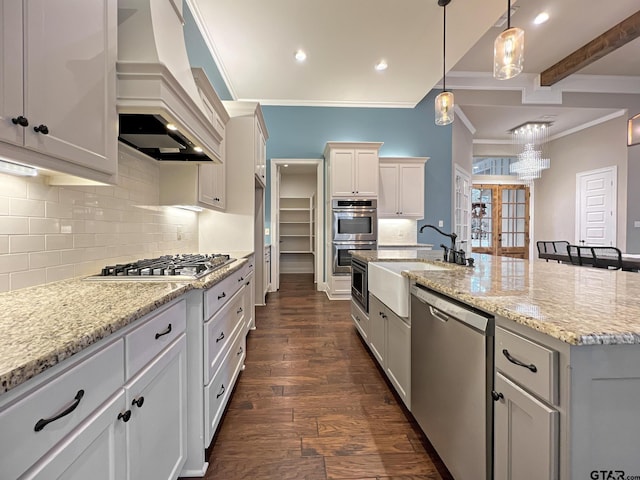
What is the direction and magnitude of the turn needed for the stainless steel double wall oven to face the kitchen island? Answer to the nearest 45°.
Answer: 0° — it already faces it

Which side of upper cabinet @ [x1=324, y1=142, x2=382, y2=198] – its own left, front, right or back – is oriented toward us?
front

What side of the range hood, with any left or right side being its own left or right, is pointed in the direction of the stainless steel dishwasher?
front

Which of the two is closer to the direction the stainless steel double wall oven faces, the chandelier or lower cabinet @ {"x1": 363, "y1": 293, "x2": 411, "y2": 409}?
the lower cabinet

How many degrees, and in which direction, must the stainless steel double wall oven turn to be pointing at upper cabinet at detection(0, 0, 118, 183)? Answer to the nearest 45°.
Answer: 0° — it already faces it

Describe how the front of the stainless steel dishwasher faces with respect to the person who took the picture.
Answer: facing the viewer and to the left of the viewer

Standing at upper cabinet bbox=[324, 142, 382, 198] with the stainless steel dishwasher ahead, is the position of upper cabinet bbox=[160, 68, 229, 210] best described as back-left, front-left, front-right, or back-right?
front-right

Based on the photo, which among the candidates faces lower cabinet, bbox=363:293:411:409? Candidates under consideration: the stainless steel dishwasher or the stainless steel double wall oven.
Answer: the stainless steel double wall oven

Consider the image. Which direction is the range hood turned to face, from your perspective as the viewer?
facing the viewer and to the right of the viewer

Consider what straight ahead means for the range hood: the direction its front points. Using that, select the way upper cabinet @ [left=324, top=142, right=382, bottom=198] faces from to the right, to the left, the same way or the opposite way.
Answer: to the right

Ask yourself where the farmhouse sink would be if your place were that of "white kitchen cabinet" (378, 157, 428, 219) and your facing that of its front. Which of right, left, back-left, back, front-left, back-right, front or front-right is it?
front

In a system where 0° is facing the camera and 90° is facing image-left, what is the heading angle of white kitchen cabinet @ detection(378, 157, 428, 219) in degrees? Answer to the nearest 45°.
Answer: approximately 0°

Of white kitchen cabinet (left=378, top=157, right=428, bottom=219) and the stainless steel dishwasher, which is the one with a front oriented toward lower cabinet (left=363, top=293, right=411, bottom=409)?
the white kitchen cabinet

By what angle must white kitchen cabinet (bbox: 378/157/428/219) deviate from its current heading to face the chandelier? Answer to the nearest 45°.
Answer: approximately 135° to its left

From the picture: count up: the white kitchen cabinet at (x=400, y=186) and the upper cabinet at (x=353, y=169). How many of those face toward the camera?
2

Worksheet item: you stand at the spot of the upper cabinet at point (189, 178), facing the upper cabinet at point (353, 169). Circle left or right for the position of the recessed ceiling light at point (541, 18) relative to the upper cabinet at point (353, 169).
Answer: right
